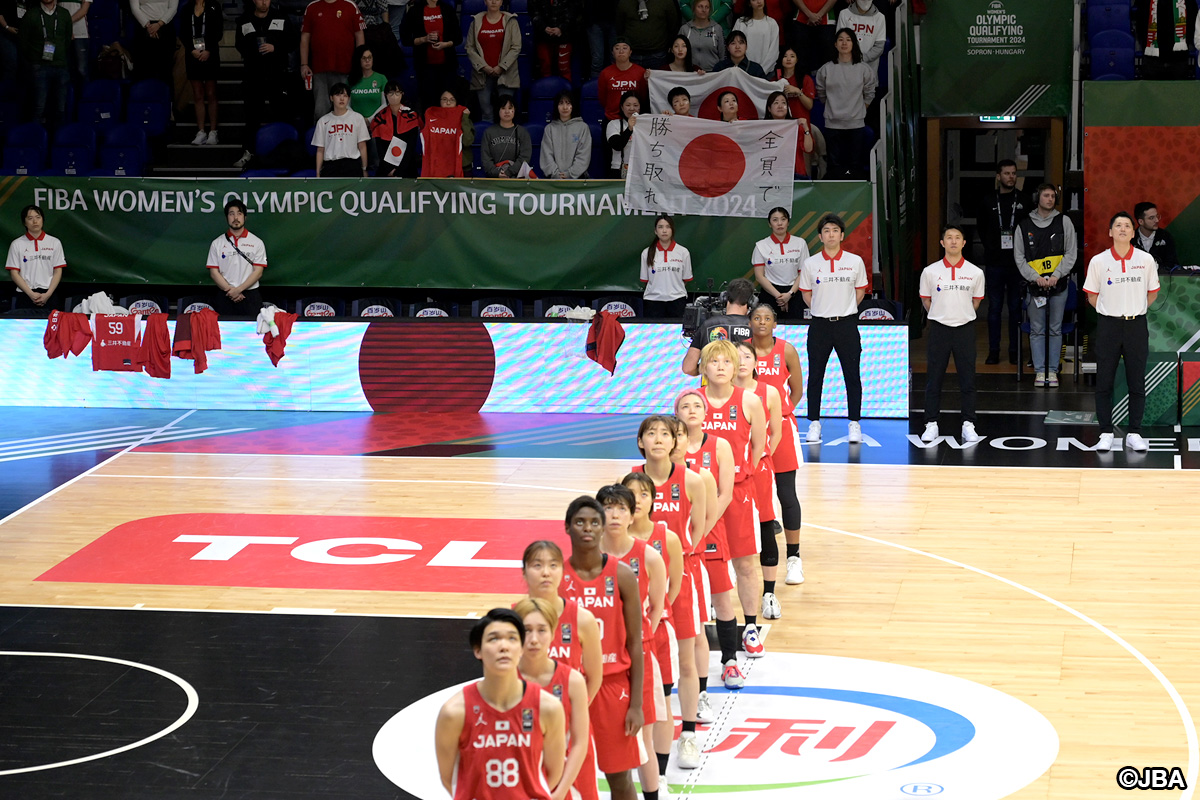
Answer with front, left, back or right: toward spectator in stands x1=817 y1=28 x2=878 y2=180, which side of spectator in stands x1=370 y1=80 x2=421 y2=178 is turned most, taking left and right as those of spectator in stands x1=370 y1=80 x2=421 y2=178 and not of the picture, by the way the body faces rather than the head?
left

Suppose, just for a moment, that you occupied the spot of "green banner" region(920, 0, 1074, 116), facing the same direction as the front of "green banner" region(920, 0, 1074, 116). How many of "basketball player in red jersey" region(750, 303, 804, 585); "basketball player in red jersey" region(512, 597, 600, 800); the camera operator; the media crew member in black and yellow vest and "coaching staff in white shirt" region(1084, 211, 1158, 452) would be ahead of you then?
5

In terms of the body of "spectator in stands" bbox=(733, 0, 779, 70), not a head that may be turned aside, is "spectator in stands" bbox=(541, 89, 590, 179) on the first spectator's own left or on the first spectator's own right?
on the first spectator's own right

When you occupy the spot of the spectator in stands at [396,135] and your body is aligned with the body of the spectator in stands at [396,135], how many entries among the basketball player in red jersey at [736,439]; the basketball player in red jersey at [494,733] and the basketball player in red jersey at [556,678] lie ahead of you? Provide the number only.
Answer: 3

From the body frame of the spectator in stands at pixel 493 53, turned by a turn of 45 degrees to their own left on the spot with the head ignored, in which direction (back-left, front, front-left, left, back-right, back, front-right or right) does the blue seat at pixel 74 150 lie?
back-right

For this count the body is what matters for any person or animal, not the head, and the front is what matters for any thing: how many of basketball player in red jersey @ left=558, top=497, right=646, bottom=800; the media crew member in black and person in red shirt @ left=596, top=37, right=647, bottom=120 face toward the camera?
3

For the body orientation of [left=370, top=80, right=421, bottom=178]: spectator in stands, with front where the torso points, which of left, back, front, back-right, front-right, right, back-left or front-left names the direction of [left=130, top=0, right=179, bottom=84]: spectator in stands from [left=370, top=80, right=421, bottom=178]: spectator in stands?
back-right

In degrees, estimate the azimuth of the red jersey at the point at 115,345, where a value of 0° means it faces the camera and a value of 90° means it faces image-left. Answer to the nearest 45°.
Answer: approximately 0°

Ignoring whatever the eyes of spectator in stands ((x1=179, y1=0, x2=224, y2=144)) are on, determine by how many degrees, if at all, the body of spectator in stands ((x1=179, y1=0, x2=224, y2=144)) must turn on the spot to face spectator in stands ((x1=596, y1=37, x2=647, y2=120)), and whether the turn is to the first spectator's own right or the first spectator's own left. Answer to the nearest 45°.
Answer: approximately 45° to the first spectator's own left
